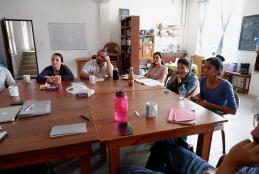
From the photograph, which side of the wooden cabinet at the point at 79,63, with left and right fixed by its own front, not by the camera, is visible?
front

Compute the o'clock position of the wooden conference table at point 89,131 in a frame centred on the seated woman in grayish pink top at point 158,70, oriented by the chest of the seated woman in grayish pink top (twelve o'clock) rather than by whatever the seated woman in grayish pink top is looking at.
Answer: The wooden conference table is roughly at 11 o'clock from the seated woman in grayish pink top.

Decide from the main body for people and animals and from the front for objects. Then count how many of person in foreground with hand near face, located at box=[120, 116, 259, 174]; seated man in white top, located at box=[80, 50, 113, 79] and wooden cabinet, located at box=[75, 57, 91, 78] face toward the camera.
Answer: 2

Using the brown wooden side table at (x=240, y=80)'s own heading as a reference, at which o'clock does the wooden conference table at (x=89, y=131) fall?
The wooden conference table is roughly at 11 o'clock from the brown wooden side table.

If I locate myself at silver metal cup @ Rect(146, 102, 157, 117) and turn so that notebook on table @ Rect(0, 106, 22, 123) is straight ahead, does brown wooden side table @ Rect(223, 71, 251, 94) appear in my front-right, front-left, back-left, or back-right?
back-right

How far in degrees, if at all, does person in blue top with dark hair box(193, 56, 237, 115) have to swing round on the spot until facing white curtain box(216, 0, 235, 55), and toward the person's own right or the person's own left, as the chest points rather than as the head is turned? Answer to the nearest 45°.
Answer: approximately 135° to the person's own right

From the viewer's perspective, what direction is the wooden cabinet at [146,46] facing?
toward the camera

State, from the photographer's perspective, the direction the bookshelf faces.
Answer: facing the viewer and to the left of the viewer

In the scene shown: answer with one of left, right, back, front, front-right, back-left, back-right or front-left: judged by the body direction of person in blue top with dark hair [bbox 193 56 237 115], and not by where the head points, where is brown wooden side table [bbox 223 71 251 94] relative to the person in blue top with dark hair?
back-right

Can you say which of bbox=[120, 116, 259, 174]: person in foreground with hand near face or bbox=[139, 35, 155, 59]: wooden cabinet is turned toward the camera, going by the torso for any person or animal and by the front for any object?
the wooden cabinet

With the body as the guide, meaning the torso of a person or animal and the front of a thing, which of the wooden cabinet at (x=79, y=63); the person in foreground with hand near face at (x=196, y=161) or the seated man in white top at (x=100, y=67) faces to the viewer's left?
the person in foreground with hand near face

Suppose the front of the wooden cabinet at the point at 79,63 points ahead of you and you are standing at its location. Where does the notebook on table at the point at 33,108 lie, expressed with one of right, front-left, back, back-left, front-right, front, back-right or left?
front

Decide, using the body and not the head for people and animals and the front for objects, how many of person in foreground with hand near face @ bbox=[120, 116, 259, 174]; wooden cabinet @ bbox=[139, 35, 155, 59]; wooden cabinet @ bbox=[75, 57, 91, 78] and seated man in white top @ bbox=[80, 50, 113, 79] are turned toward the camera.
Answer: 3

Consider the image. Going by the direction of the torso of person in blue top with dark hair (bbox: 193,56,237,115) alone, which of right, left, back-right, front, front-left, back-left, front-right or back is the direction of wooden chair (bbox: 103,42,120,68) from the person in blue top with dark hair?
right
